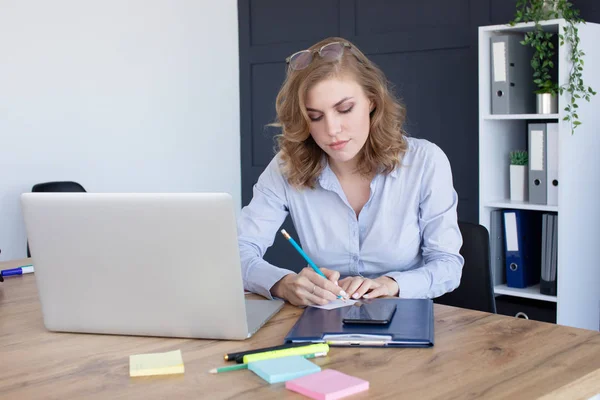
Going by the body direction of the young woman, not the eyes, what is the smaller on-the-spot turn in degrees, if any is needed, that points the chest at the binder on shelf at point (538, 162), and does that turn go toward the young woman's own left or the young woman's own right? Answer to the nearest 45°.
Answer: approximately 135° to the young woman's own left
